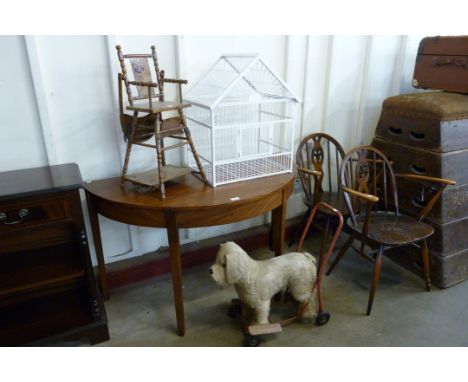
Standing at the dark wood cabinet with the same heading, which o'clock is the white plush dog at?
The white plush dog is roughly at 10 o'clock from the dark wood cabinet.

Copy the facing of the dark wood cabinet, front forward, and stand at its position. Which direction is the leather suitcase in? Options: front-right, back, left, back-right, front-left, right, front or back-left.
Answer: left

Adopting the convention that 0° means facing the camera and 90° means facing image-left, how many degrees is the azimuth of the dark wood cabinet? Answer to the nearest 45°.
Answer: approximately 0°

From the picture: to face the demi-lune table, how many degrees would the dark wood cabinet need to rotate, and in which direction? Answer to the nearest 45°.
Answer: approximately 90° to its left

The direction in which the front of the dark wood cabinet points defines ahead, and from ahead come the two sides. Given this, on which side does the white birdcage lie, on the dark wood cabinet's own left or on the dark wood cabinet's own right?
on the dark wood cabinet's own left
